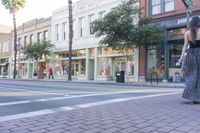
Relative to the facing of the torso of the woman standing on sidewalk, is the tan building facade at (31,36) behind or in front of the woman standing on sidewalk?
in front

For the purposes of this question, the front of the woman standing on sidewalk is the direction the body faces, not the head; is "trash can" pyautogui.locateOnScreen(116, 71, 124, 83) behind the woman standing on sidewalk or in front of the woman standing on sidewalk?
in front

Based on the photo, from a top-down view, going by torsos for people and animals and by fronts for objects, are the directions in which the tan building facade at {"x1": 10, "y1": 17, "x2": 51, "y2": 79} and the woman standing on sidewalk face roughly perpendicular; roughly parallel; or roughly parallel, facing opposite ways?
roughly parallel, facing opposite ways

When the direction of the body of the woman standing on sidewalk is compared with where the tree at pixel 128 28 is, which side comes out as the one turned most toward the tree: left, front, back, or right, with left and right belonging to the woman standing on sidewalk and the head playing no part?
front

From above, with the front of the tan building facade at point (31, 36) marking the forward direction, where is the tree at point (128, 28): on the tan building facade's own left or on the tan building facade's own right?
on the tan building facade's own left

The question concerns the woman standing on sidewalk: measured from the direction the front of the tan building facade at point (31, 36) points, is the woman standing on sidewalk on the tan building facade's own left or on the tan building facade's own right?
on the tan building facade's own left

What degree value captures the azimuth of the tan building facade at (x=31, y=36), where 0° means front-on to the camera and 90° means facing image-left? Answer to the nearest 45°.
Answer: approximately 45°
